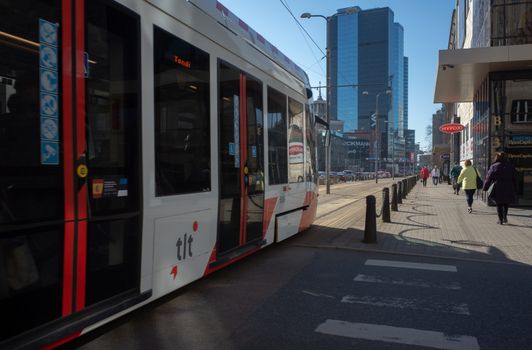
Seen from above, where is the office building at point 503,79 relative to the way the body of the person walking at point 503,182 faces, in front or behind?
in front

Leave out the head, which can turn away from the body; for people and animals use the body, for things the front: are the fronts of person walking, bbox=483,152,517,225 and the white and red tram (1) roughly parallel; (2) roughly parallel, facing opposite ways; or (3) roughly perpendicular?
roughly parallel

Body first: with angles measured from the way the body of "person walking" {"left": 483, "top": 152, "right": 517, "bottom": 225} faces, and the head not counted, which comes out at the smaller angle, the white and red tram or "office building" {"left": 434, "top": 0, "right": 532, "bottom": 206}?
the office building

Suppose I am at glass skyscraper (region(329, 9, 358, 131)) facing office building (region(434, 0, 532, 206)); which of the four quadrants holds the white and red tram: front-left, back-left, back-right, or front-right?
front-right

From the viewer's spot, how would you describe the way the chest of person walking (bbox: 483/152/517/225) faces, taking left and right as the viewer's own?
facing away from the viewer

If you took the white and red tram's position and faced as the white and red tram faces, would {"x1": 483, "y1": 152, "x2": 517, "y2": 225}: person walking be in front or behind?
in front

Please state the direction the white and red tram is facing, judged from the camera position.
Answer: facing away from the viewer and to the right of the viewer

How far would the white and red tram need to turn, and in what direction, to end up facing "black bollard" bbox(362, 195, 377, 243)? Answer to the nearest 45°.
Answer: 0° — it already faces it

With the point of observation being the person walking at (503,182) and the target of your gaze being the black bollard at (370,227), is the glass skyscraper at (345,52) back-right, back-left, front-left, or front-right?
back-right

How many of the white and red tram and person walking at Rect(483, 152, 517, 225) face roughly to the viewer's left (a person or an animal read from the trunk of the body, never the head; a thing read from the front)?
0
